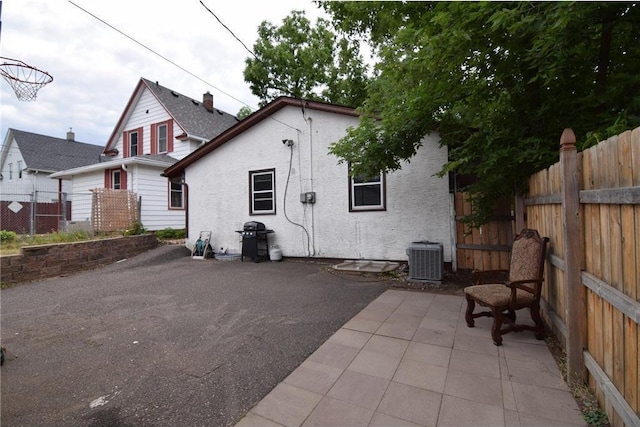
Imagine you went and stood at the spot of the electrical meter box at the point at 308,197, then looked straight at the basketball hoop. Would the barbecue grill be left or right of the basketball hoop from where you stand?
right

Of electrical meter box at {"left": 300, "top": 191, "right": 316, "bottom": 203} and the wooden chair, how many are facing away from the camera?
0

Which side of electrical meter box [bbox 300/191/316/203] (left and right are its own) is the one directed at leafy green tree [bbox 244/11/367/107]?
back

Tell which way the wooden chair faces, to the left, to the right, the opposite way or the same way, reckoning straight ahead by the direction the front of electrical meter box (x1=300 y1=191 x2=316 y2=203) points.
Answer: to the right

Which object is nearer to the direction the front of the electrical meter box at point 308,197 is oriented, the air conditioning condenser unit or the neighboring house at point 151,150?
the air conditioning condenser unit

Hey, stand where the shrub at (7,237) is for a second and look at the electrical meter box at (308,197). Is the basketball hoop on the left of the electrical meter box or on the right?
right

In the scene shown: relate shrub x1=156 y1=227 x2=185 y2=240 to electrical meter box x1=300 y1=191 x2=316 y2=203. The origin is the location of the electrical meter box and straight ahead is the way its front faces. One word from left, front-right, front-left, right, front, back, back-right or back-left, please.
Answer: back-right

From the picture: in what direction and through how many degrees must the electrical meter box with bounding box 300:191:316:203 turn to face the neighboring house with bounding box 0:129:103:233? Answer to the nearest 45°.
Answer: approximately 135° to its right

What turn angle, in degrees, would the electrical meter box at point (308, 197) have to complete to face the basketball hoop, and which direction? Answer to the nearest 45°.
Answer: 0° — it already faces it

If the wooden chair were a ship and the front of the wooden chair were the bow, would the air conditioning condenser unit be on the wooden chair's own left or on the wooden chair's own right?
on the wooden chair's own right

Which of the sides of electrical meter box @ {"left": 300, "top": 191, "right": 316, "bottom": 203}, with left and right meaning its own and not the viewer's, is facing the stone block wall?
right

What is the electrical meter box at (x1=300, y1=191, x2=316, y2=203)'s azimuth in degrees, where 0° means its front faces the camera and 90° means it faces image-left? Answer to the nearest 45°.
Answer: approximately 0°

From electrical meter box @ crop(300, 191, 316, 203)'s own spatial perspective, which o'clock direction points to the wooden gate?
The wooden gate is roughly at 10 o'clock from the electrical meter box.
